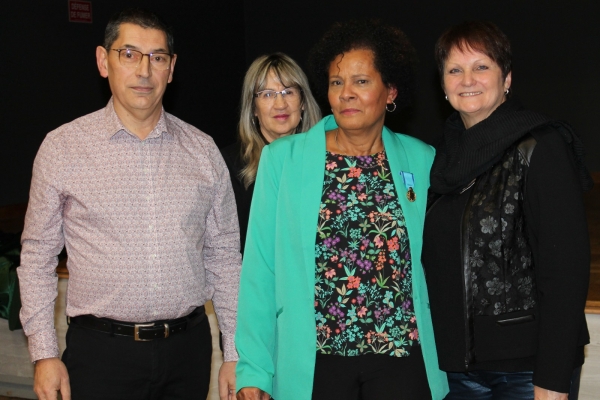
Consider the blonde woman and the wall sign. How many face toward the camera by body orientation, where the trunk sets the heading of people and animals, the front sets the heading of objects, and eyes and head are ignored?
2

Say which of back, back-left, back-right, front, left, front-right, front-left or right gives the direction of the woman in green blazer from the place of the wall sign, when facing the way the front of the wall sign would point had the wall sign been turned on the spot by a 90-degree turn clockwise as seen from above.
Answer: left

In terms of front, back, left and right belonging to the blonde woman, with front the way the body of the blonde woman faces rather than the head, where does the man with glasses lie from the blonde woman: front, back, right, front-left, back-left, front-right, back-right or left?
front-right

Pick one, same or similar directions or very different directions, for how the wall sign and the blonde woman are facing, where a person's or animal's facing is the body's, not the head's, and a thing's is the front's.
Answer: same or similar directions

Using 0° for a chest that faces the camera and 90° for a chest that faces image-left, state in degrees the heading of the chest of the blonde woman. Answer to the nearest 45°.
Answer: approximately 0°

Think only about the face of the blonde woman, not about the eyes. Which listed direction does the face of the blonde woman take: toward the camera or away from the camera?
toward the camera

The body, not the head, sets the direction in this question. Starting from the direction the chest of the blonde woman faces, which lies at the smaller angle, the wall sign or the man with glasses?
the man with glasses

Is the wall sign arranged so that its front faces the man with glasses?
yes

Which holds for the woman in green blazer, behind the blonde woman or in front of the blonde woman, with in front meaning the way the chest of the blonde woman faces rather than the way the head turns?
in front

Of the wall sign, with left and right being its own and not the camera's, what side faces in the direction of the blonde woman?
front

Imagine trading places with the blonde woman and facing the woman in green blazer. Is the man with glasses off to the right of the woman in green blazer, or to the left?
right

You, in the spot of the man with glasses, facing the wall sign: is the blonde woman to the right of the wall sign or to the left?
right

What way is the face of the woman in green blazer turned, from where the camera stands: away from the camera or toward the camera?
toward the camera

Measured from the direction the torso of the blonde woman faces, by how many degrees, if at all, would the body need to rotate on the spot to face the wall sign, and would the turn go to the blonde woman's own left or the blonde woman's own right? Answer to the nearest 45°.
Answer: approximately 135° to the blonde woman's own right
